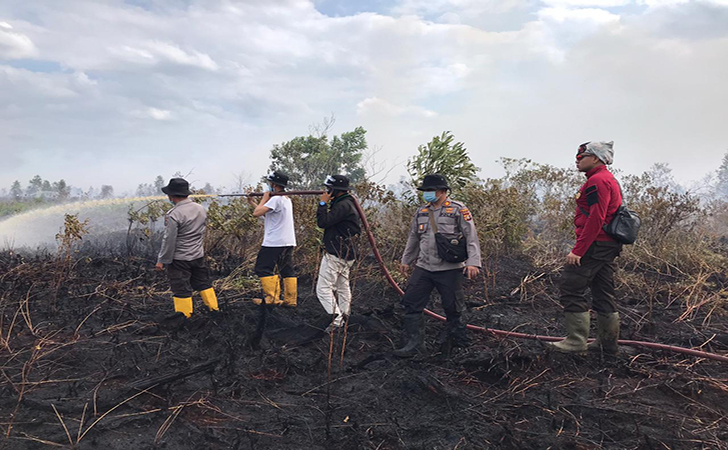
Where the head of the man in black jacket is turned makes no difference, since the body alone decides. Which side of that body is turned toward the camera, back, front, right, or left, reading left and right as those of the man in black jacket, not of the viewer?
left

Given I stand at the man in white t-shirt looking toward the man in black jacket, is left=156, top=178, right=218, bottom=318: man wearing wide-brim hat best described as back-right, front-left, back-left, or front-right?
back-right

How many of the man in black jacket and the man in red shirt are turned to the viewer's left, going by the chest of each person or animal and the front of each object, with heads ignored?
2

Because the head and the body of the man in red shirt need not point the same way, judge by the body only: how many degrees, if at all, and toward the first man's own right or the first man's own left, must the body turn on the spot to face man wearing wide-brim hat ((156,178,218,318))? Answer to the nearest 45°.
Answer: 0° — they already face them

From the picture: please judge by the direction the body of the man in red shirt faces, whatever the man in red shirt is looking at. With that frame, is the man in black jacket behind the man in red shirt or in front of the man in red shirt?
in front

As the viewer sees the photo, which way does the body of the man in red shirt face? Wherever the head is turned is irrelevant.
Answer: to the viewer's left

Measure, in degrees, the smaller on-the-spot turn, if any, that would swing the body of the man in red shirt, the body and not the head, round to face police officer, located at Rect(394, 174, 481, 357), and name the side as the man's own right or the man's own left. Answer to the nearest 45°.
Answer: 0° — they already face them

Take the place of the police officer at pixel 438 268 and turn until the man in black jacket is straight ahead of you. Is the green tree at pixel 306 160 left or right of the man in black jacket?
right

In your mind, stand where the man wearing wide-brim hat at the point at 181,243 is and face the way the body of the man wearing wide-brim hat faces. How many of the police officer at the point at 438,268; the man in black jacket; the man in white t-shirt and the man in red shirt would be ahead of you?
0

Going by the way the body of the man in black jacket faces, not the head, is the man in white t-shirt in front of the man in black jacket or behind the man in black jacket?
in front

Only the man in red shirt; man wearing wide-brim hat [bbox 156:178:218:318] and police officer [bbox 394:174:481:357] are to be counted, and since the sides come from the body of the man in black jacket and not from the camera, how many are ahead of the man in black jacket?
1

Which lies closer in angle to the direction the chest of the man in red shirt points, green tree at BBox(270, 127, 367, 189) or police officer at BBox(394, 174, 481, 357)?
the police officer

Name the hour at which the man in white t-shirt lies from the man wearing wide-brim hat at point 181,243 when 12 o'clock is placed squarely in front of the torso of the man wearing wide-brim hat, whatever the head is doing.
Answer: The man in white t-shirt is roughly at 4 o'clock from the man wearing wide-brim hat.

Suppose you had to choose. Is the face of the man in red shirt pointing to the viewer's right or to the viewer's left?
to the viewer's left

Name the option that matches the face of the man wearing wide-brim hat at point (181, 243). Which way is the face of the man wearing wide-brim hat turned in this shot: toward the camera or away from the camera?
away from the camera

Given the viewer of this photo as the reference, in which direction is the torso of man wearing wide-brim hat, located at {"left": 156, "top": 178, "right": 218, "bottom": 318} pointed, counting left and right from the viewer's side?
facing away from the viewer and to the left of the viewer

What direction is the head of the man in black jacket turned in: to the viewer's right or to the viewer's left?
to the viewer's left

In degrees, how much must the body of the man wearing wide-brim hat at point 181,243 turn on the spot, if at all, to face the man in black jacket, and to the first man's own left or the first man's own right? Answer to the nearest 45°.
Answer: approximately 135° to the first man's own right

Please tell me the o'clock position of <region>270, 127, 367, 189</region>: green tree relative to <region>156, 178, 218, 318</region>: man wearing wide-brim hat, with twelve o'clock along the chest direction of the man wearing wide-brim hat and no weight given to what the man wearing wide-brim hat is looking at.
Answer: The green tree is roughly at 2 o'clock from the man wearing wide-brim hat.
